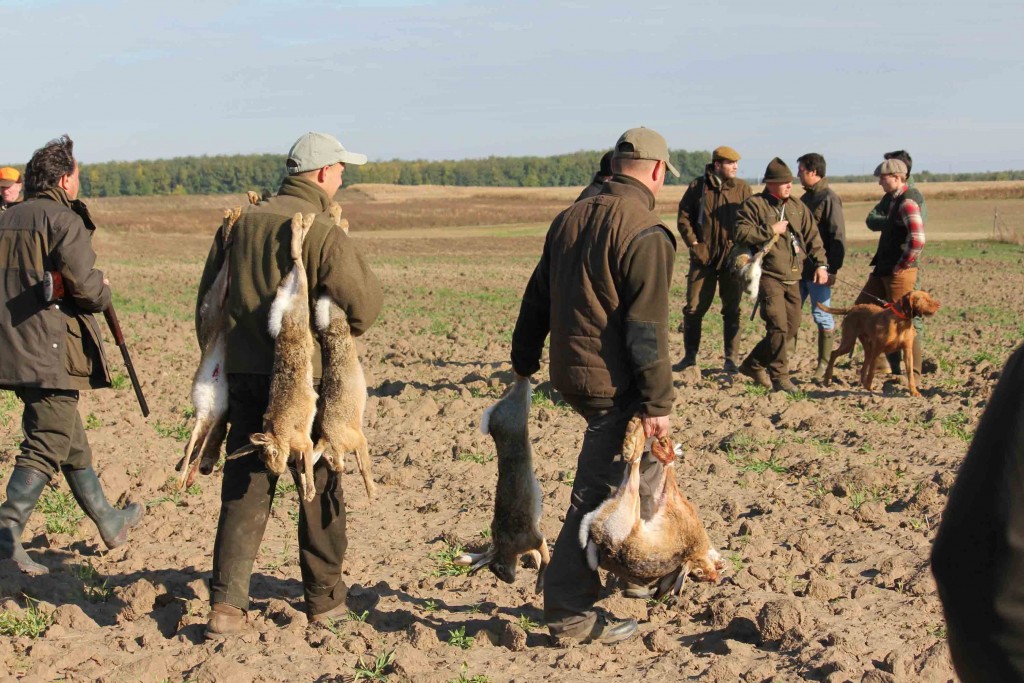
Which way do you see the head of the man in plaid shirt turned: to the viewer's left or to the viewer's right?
to the viewer's left

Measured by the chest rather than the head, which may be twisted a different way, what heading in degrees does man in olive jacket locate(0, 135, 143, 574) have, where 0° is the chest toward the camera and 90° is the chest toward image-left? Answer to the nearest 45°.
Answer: approximately 225°

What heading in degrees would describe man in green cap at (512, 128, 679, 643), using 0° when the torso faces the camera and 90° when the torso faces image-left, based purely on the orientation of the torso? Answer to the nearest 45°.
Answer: approximately 225°

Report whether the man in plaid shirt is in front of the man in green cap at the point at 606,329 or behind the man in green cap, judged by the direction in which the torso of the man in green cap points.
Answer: in front

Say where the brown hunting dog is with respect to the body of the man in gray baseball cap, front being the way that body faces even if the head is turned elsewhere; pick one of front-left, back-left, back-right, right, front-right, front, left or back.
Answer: front

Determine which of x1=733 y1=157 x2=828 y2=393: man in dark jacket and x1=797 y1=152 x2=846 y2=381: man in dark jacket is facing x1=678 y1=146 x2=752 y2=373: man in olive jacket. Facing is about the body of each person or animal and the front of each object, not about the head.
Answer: x1=797 y1=152 x2=846 y2=381: man in dark jacket

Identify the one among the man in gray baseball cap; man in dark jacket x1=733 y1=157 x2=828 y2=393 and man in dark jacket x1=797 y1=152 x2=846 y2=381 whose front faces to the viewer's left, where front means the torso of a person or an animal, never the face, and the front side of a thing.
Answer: man in dark jacket x1=797 y1=152 x2=846 y2=381

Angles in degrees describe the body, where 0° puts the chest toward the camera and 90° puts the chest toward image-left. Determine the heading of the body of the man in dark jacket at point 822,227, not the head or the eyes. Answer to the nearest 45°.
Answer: approximately 90°

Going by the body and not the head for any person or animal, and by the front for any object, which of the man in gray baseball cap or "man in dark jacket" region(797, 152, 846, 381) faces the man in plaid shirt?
the man in gray baseball cap

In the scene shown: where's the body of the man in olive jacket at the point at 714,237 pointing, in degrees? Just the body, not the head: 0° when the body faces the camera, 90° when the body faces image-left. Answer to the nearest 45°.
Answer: approximately 315°

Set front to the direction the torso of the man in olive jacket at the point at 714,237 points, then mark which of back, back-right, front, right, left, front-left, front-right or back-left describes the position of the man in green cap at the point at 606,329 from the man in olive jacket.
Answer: front-right

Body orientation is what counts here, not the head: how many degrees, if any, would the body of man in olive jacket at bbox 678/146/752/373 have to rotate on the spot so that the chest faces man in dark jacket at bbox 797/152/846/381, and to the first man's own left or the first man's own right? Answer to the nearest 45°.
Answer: approximately 45° to the first man's own left

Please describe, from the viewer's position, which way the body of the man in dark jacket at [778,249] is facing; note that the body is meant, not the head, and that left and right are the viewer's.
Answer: facing the viewer and to the right of the viewer

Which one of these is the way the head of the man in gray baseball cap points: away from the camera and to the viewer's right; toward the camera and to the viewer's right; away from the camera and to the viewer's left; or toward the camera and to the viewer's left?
away from the camera and to the viewer's right

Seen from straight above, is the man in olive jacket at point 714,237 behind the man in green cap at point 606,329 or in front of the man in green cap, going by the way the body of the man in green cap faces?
in front

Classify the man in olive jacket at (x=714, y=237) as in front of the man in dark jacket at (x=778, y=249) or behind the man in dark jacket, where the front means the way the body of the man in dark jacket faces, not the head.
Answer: behind
